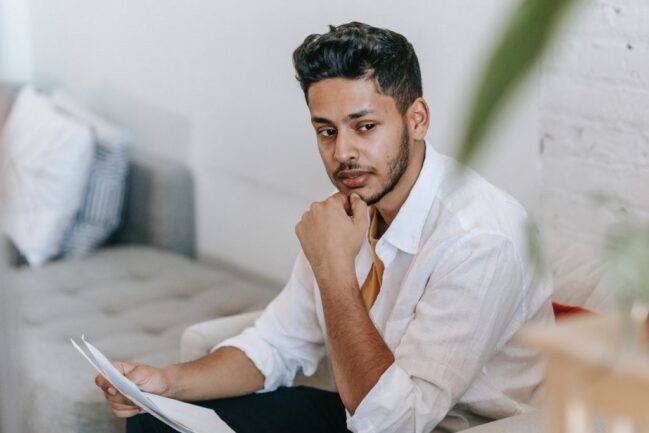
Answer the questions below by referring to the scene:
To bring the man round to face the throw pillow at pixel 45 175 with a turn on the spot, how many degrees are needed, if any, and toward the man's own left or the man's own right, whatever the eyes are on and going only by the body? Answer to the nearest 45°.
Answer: approximately 90° to the man's own right

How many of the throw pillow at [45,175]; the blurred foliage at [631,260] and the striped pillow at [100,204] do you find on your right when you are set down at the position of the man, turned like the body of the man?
2

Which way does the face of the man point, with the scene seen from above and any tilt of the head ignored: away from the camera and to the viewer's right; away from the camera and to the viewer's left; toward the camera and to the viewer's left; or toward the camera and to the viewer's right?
toward the camera and to the viewer's left

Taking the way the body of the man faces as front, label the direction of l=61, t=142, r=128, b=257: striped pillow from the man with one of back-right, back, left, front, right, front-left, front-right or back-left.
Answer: right

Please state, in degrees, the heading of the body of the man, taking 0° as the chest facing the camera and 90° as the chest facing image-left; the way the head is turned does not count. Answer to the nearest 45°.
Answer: approximately 45°

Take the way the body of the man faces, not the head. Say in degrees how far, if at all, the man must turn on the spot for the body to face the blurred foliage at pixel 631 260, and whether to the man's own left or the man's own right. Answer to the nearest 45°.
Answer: approximately 45° to the man's own left

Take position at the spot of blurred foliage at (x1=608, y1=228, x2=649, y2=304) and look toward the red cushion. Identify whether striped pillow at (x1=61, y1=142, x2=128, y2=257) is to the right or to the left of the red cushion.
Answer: left
